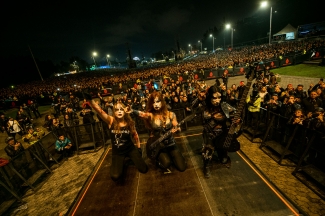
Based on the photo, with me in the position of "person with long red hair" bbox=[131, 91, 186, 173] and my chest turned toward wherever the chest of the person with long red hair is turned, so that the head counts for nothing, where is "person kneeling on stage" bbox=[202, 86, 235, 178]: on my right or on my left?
on my left

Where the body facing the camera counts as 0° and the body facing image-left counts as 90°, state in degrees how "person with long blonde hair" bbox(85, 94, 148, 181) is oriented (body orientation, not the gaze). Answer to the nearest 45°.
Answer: approximately 0°

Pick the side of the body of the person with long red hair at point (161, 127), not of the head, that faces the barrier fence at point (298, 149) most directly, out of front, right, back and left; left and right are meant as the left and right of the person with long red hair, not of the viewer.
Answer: left

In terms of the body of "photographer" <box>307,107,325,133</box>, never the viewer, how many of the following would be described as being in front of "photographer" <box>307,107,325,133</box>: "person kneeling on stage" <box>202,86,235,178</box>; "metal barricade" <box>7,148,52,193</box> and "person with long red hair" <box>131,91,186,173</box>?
3

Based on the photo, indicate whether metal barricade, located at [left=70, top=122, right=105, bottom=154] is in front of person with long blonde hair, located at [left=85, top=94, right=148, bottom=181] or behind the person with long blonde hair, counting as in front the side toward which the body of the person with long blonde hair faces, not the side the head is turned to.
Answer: behind
